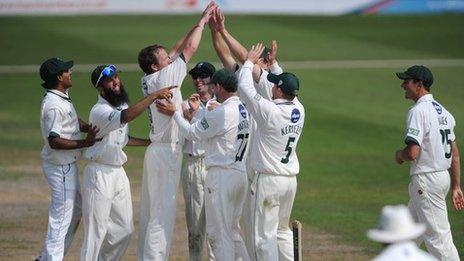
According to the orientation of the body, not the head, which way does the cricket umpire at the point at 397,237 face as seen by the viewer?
away from the camera

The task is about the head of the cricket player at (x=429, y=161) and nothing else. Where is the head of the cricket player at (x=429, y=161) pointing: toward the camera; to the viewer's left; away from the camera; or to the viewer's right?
to the viewer's left

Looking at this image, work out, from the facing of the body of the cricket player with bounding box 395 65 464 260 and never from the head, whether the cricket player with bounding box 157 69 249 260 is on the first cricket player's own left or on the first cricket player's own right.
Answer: on the first cricket player's own left

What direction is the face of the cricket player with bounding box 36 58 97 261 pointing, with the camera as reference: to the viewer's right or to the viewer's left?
to the viewer's right

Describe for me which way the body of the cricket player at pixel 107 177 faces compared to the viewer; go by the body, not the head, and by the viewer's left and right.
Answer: facing the viewer and to the right of the viewer

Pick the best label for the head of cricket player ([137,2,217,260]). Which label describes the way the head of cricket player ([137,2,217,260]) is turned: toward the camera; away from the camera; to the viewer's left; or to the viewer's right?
to the viewer's right

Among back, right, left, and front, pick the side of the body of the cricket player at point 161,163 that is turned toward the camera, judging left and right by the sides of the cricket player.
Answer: right

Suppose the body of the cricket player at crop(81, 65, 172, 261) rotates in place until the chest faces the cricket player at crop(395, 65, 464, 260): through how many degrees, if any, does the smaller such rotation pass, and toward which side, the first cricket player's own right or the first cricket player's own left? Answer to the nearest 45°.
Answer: approximately 45° to the first cricket player's own left

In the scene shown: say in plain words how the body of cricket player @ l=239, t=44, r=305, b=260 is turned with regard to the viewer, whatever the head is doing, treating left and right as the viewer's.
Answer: facing away from the viewer and to the left of the viewer

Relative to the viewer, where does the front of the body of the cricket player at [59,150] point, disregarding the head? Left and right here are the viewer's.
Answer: facing to the right of the viewer

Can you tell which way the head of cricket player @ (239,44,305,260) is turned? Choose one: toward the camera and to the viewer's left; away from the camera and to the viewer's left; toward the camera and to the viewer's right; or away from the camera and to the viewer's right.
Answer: away from the camera and to the viewer's left

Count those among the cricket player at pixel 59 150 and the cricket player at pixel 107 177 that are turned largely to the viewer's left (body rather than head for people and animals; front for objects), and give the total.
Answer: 0
